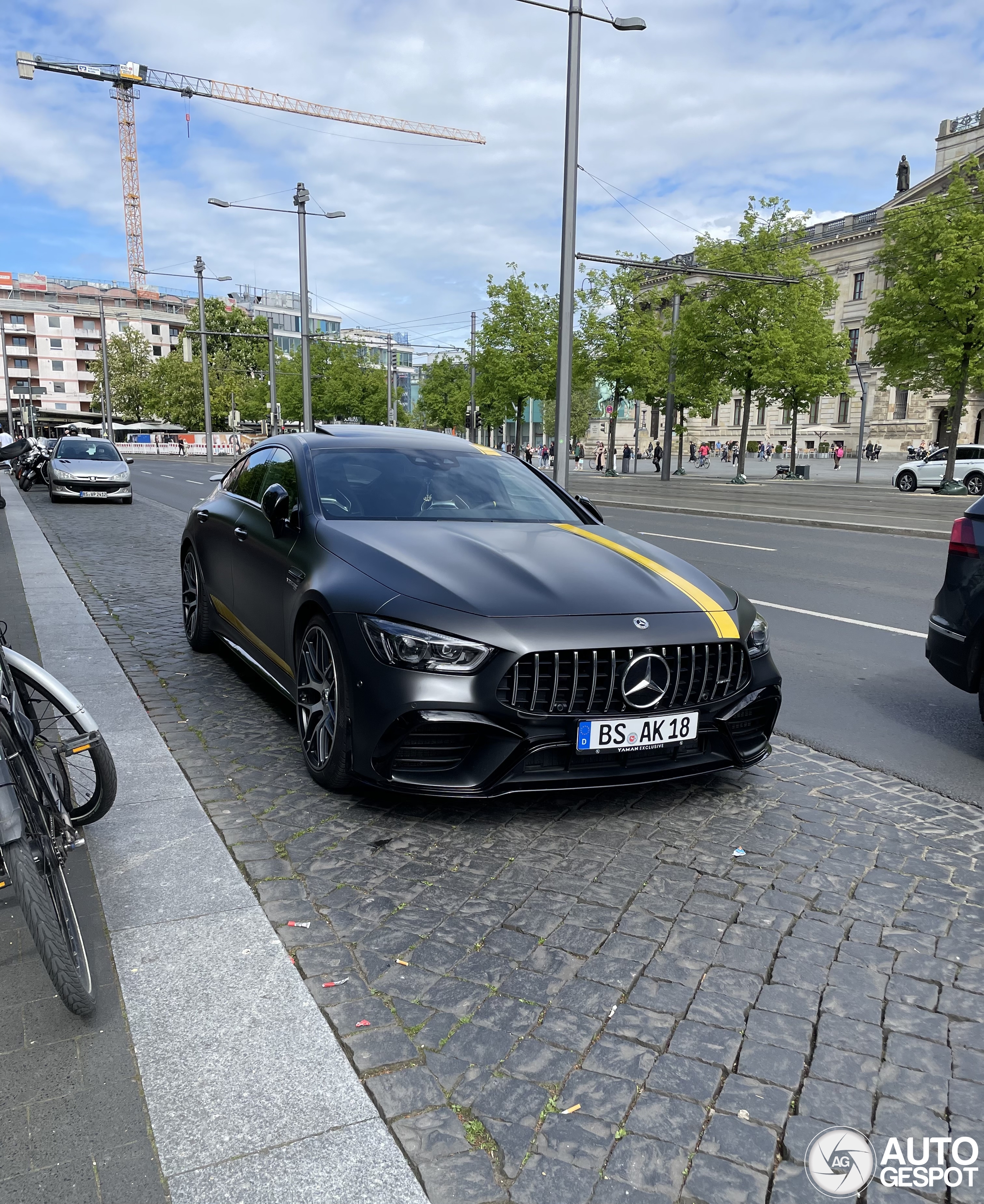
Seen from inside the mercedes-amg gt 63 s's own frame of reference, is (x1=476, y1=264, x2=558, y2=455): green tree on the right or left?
on its left

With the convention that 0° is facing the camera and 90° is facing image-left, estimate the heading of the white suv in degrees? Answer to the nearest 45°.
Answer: approximately 90°

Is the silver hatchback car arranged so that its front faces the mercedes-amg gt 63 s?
yes

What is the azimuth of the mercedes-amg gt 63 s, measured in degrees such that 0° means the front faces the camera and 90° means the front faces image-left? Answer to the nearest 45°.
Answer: approximately 315°

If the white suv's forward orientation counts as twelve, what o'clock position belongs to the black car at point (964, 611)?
The black car is roughly at 9 o'clock from the white suv.

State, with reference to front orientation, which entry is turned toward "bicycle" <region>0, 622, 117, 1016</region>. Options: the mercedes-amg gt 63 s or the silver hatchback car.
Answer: the silver hatchback car

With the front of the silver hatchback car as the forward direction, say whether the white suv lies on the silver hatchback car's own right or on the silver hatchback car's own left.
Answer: on the silver hatchback car's own left

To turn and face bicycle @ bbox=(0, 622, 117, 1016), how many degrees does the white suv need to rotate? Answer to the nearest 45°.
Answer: approximately 90° to its left

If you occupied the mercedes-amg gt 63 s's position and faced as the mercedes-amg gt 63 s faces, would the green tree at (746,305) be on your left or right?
on your left

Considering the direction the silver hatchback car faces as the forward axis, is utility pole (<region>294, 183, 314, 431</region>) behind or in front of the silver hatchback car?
behind

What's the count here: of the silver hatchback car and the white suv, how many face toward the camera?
1
